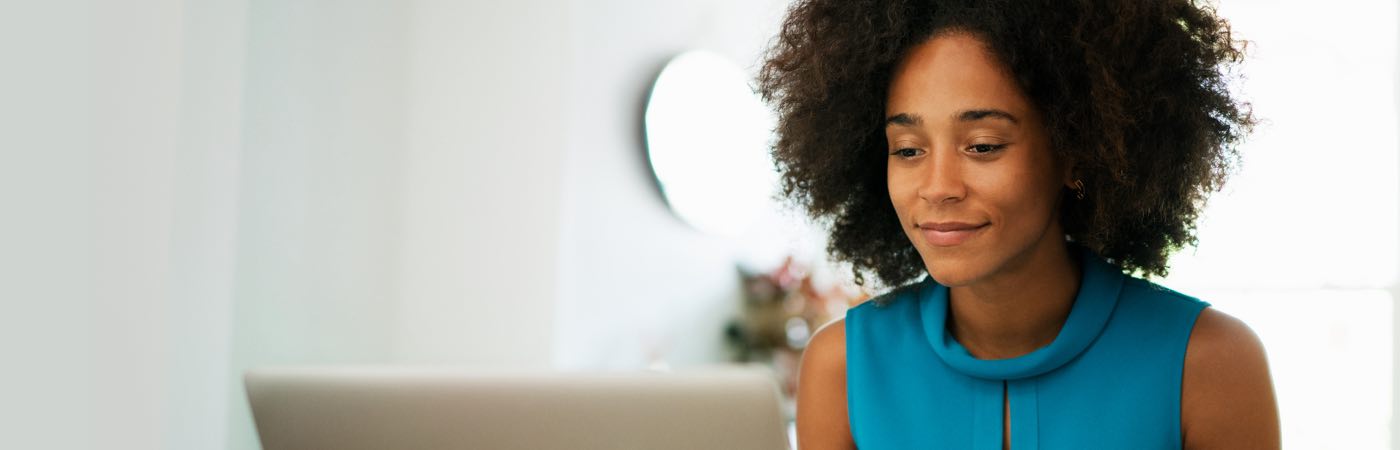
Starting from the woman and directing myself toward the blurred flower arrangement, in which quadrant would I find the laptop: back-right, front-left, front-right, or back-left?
back-left

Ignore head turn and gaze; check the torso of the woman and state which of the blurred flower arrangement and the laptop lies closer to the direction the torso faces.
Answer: the laptop

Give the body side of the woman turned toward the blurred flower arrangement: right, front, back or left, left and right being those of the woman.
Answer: back

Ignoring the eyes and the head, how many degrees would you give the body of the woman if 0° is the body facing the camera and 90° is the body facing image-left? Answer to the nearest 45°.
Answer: approximately 0°

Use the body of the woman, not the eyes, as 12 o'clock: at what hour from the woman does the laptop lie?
The laptop is roughly at 2 o'clock from the woman.

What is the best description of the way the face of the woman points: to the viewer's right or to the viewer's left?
to the viewer's left
